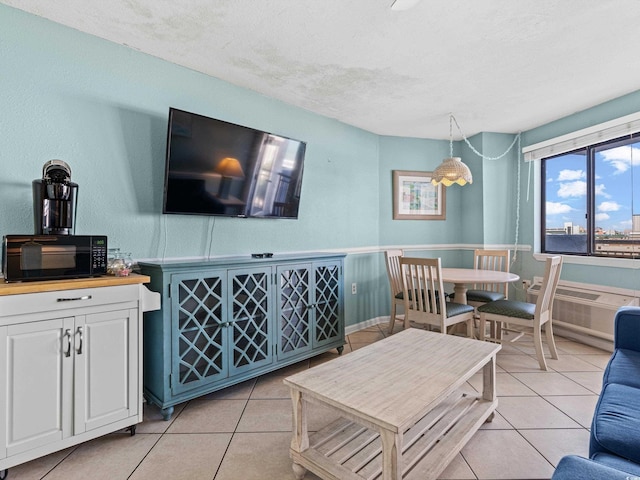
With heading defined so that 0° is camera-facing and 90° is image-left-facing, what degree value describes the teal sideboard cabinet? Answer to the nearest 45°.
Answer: approximately 315°

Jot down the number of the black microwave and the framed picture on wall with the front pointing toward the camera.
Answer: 2

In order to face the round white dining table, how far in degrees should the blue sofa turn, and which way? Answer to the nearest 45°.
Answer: approximately 45° to its right

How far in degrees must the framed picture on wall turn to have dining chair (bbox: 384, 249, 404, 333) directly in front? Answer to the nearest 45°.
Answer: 0° — it already faces it

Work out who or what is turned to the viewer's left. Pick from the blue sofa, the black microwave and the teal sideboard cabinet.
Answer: the blue sofa

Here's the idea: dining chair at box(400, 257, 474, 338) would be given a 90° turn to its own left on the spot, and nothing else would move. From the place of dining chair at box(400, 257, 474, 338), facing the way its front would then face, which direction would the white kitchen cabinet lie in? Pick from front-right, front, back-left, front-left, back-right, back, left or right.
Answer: left

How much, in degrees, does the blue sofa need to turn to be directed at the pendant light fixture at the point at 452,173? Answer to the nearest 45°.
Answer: approximately 45° to its right

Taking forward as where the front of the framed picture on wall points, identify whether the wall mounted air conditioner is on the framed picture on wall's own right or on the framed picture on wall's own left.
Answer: on the framed picture on wall's own left

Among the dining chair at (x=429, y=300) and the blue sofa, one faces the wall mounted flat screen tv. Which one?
the blue sofa

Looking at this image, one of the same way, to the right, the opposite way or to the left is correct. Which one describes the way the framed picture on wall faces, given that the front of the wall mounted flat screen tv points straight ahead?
to the right

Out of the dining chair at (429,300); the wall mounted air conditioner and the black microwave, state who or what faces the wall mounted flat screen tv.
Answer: the wall mounted air conditioner

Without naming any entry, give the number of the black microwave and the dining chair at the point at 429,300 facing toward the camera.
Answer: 1
